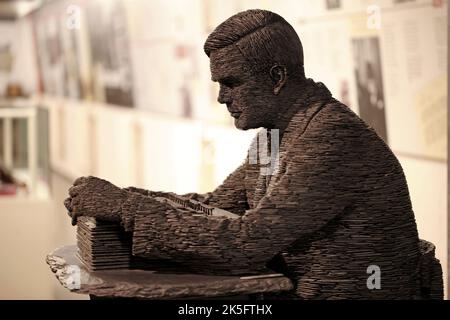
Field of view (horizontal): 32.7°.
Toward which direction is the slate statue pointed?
to the viewer's left
